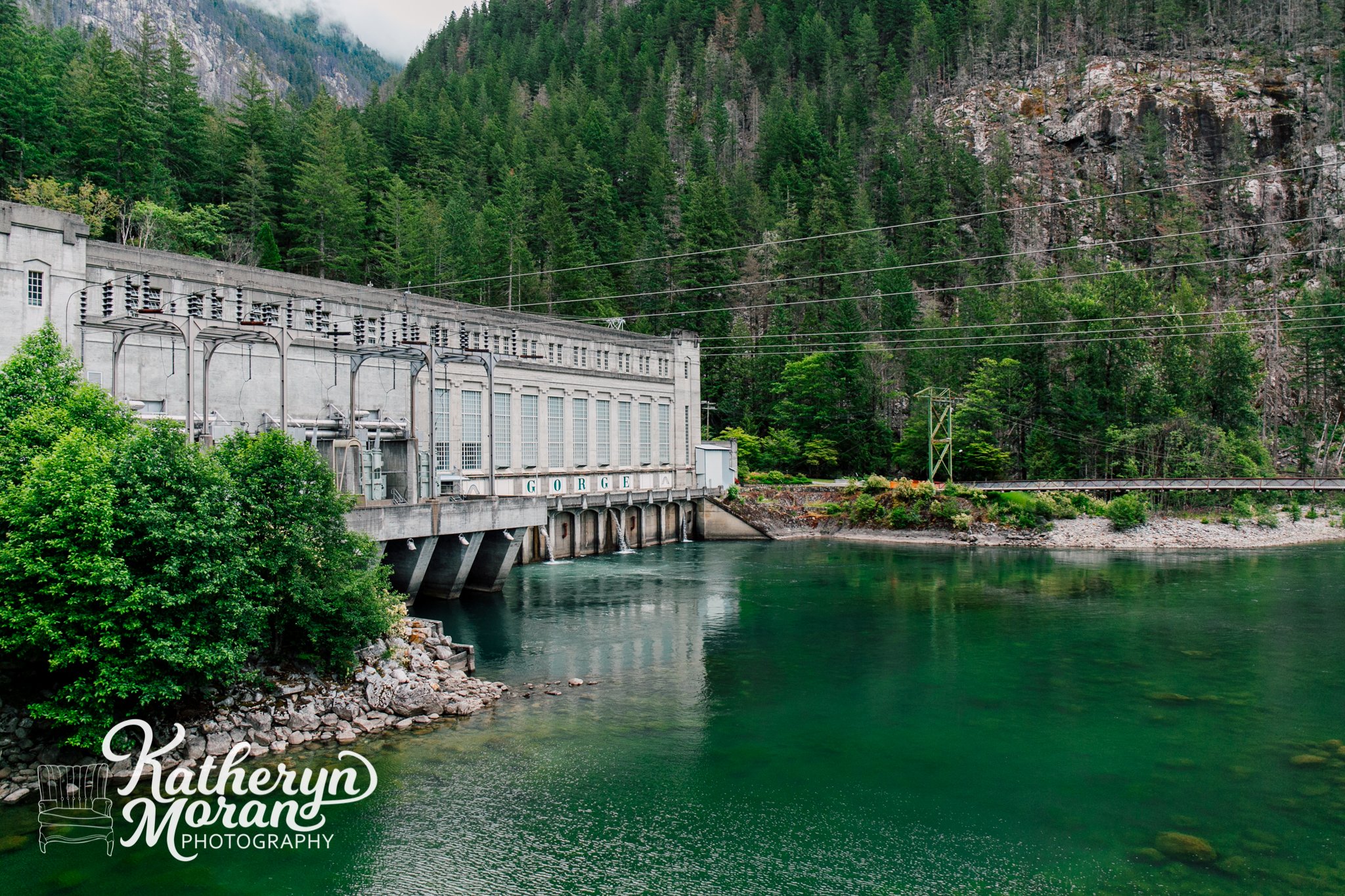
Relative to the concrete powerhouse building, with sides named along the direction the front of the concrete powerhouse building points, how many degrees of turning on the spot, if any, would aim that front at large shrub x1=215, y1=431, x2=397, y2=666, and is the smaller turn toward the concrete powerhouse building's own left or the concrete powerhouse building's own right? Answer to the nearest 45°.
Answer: approximately 45° to the concrete powerhouse building's own right

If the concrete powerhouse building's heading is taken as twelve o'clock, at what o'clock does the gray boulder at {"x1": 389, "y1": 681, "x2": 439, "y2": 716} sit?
The gray boulder is roughly at 1 o'clock from the concrete powerhouse building.

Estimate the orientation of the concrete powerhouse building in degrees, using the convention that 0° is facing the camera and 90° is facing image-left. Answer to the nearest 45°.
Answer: approximately 315°
